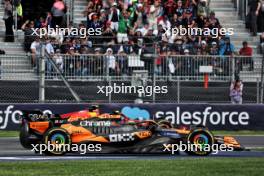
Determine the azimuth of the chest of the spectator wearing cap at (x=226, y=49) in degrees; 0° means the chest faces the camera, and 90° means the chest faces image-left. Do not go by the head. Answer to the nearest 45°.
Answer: approximately 0°

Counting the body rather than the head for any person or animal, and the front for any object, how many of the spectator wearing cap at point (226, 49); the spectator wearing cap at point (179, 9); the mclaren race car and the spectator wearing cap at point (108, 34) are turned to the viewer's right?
1

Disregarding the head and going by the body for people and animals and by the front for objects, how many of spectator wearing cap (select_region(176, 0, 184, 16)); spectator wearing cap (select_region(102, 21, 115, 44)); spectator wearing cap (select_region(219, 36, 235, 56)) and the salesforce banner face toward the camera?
4

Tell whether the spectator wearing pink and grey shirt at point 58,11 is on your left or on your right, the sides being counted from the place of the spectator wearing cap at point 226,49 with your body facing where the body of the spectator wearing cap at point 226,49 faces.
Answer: on your right

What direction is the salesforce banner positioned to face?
toward the camera

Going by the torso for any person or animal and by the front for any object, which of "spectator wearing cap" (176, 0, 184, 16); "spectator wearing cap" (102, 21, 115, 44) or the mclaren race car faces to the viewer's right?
the mclaren race car

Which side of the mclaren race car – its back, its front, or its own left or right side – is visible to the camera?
right

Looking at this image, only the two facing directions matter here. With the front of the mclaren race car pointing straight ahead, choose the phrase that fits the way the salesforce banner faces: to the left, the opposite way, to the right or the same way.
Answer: to the right

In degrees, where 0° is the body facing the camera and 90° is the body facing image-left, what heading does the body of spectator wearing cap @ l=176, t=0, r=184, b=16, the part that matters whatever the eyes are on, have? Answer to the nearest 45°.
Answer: approximately 0°

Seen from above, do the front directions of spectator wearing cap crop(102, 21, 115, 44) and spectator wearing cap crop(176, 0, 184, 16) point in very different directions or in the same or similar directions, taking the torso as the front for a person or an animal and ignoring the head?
same or similar directions

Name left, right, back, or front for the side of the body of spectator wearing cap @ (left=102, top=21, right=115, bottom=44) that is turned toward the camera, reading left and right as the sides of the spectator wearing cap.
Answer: front

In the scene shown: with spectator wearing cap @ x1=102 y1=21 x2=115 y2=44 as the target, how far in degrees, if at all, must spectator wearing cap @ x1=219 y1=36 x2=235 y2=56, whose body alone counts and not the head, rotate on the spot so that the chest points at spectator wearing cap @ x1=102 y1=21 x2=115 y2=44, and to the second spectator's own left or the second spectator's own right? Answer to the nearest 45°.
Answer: approximately 90° to the second spectator's own right

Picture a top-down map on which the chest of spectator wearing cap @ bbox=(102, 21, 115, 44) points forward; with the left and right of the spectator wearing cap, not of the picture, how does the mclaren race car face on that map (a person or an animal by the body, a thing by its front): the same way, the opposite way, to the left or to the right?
to the left
